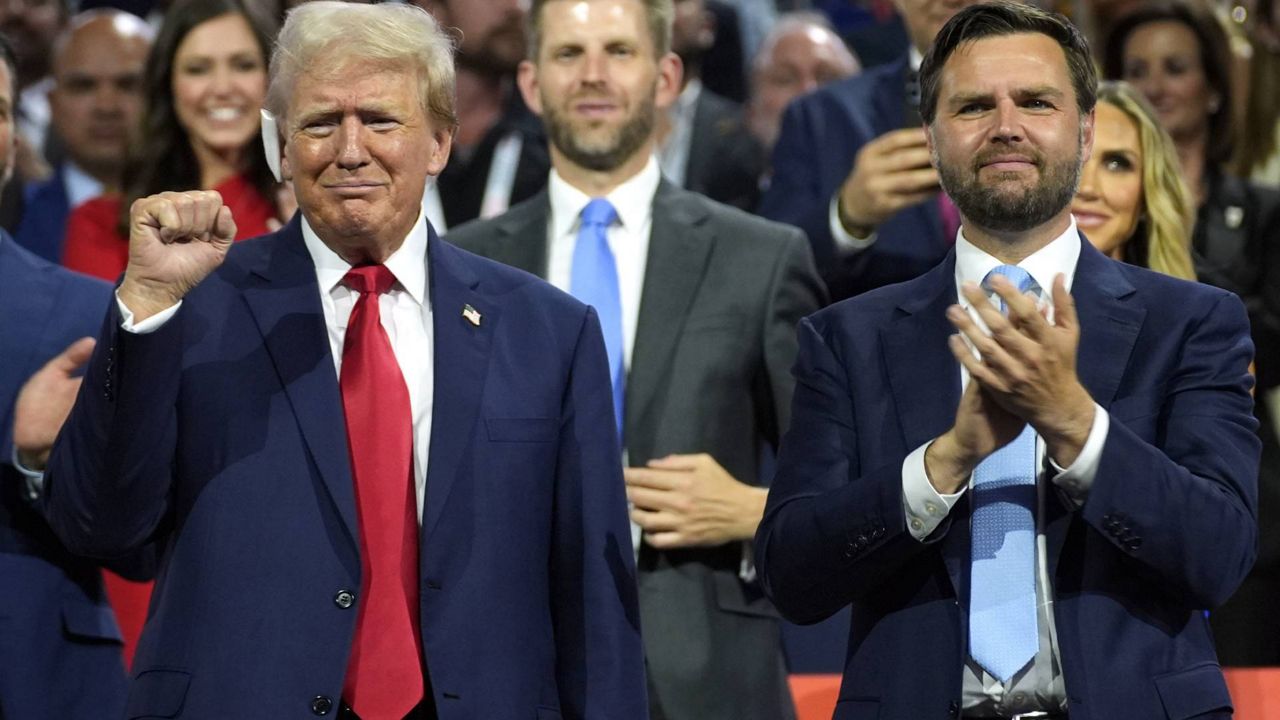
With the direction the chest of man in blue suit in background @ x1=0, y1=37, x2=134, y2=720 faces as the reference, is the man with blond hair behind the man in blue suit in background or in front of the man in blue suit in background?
in front

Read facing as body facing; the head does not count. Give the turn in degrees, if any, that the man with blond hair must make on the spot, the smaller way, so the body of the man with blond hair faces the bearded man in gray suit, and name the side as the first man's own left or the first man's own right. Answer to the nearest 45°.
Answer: approximately 135° to the first man's own left

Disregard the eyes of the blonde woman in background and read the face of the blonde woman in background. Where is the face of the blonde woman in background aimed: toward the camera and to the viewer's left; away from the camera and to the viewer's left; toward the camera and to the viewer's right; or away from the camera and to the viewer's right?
toward the camera and to the viewer's left

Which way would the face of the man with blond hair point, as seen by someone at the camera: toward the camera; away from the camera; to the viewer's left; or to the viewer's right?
toward the camera

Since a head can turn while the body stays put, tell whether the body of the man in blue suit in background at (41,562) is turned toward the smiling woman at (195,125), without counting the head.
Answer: no

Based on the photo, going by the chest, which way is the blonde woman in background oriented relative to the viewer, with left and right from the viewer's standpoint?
facing the viewer and to the left of the viewer

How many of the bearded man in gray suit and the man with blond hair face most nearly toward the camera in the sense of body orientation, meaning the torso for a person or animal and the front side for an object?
2

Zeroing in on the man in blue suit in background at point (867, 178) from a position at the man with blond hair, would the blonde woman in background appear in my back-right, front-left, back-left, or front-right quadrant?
front-right

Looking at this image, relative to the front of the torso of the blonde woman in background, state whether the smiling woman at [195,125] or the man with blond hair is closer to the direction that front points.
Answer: the man with blond hair

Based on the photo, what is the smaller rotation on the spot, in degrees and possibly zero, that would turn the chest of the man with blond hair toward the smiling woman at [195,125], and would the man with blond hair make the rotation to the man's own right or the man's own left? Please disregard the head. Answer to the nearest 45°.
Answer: approximately 180°

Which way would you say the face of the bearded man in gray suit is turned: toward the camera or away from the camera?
toward the camera

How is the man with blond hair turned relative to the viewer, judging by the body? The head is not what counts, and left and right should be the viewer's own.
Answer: facing the viewer

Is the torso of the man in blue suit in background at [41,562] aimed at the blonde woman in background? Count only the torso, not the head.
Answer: no
